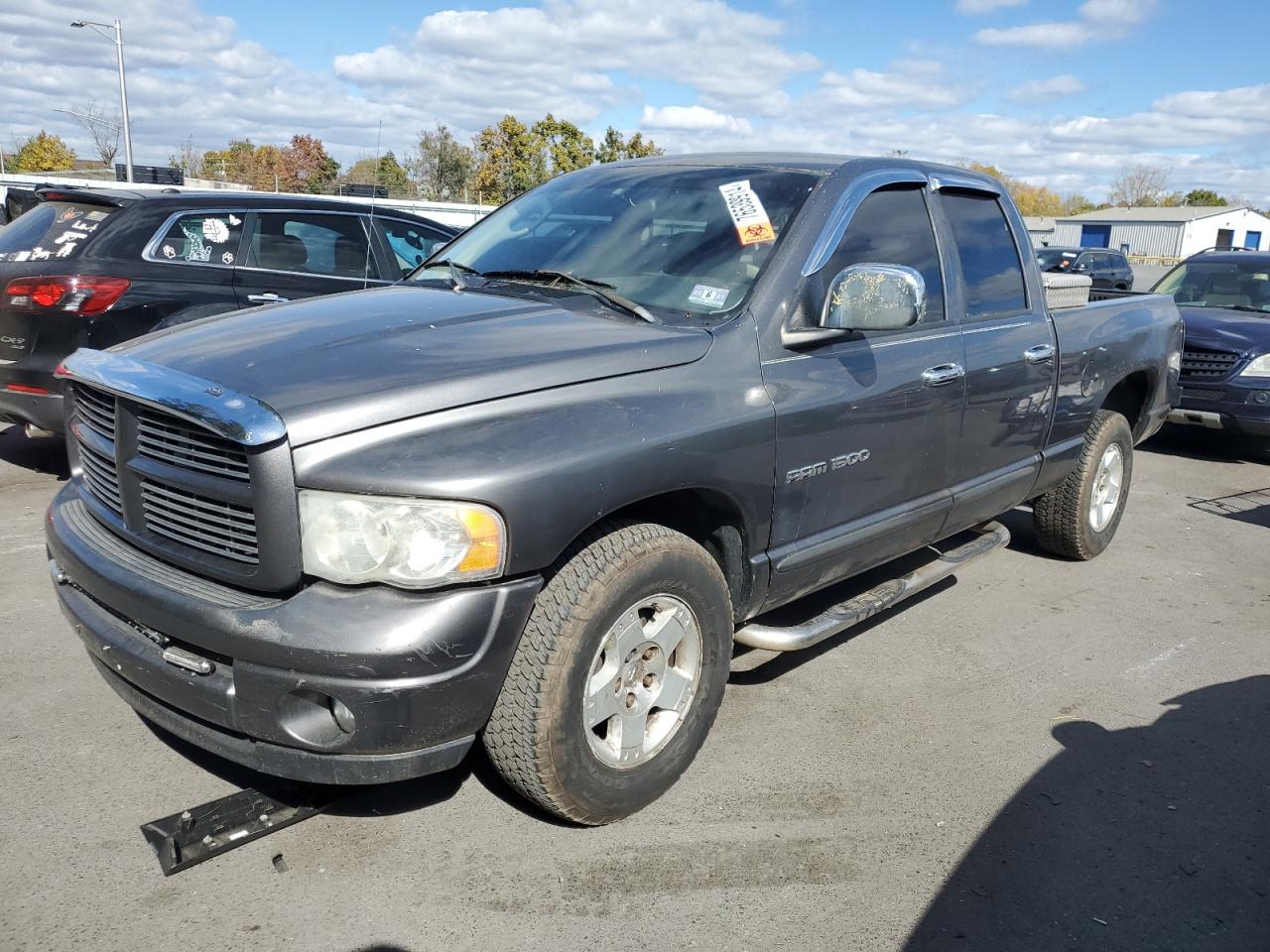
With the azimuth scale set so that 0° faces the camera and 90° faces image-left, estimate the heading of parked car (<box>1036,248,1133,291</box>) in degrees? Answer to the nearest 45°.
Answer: approximately 45°

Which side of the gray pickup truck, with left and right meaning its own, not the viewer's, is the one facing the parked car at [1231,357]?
back

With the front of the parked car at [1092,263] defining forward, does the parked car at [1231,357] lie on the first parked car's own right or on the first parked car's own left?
on the first parked car's own left

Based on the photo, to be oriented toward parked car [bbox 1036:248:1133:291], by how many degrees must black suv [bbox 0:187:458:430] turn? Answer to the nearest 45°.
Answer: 0° — it already faces it

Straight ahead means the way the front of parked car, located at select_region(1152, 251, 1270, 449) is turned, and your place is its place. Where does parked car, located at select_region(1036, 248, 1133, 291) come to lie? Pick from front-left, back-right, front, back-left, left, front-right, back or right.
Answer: back-right

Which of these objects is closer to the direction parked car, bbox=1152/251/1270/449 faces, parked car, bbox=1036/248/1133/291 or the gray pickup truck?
the gray pickup truck

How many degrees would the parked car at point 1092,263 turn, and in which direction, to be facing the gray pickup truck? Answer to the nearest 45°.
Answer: approximately 45° to its left

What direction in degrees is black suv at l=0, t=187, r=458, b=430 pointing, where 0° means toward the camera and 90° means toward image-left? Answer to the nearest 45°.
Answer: approximately 225°

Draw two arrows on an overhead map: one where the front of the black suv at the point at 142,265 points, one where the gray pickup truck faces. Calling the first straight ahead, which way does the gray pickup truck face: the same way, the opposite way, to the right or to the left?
the opposite way
